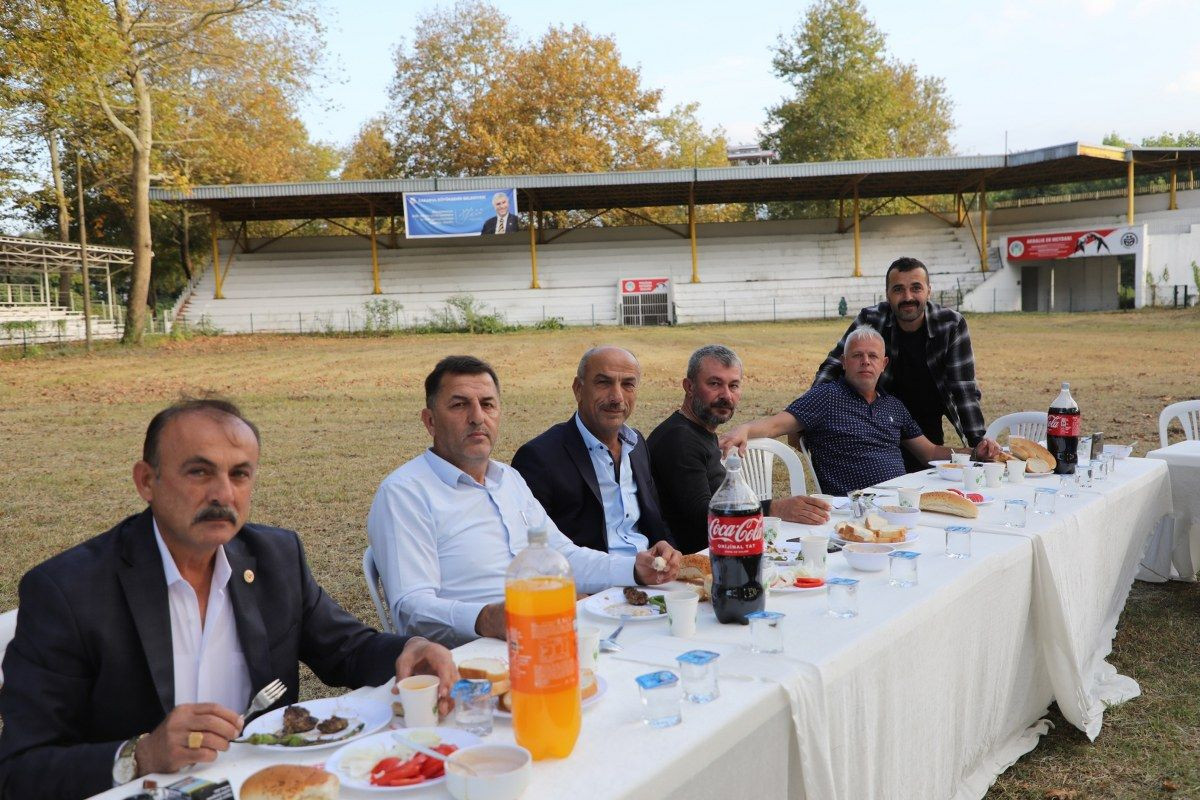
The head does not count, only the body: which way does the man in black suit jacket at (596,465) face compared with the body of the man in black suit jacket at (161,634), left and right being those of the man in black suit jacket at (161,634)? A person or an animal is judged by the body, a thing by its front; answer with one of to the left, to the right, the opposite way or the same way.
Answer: the same way

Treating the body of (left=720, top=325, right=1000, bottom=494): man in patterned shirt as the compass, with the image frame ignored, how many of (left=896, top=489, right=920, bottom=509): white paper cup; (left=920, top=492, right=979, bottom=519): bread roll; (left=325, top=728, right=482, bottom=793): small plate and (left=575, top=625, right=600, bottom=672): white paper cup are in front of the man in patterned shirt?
4

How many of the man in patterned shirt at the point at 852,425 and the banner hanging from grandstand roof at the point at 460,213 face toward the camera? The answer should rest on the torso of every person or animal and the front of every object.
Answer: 2

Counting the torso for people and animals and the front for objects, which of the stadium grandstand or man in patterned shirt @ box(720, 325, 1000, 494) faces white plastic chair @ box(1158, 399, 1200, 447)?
the stadium grandstand

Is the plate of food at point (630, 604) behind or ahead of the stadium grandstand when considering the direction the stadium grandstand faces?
ahead

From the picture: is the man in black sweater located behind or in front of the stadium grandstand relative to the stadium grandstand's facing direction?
in front

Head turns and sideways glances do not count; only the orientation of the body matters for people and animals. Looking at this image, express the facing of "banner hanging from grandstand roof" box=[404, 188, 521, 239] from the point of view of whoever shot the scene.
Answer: facing the viewer

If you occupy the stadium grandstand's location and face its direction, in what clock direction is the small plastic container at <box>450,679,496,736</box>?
The small plastic container is roughly at 12 o'clock from the stadium grandstand.

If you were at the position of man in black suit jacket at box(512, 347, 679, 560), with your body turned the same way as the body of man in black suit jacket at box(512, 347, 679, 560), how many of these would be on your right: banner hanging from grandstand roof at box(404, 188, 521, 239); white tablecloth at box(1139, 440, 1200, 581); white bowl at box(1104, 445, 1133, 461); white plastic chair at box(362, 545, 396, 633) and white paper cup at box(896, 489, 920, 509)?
1

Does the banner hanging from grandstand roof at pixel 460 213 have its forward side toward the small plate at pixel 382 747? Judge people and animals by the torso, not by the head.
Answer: yes

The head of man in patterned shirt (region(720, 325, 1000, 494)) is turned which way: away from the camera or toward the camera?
toward the camera

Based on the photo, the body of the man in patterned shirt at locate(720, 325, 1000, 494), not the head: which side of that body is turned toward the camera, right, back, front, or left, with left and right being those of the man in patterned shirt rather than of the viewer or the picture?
front

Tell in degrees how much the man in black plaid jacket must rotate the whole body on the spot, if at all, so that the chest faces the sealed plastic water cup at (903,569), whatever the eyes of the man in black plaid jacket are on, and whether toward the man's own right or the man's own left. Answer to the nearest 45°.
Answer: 0° — they already face it

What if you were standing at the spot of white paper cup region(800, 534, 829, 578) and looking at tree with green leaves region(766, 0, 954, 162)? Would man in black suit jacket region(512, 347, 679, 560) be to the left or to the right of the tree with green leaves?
left

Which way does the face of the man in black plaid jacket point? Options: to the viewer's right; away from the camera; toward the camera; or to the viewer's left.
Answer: toward the camera

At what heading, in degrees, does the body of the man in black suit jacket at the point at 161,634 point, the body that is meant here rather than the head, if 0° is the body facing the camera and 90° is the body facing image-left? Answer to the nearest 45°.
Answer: approximately 315°

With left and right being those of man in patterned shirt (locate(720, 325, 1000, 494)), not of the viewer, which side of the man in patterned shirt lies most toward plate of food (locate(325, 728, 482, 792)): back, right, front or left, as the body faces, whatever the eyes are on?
front
